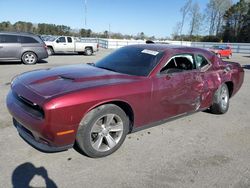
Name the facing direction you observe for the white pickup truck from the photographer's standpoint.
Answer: facing to the left of the viewer

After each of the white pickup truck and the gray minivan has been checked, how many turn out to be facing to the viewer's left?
2

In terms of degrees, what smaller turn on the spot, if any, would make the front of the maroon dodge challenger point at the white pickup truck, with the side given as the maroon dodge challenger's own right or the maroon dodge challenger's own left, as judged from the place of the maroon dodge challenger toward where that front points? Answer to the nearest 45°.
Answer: approximately 135° to the maroon dodge challenger's own right

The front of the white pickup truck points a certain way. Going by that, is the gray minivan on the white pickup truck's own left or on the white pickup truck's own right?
on the white pickup truck's own left

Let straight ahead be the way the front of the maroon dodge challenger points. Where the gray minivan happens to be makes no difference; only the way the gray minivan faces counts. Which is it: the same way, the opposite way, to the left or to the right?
the same way

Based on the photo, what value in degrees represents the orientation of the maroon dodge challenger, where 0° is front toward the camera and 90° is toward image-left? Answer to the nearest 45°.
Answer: approximately 45°

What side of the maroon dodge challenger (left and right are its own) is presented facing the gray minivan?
right

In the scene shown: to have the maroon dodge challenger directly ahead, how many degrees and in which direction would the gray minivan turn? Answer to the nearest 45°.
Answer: approximately 90° to its left

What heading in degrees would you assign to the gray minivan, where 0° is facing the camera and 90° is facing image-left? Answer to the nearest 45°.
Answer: approximately 90°

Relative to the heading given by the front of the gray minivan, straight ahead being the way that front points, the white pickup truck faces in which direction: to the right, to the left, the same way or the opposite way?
the same way

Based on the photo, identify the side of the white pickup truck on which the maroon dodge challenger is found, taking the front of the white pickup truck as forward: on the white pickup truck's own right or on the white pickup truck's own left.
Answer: on the white pickup truck's own left

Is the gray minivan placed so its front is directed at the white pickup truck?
no
